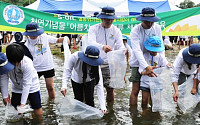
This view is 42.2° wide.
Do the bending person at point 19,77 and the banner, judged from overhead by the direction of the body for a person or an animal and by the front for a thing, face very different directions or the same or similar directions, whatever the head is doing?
same or similar directions

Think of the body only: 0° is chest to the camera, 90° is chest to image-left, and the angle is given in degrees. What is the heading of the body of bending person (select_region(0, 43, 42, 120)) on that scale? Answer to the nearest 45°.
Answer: approximately 45°

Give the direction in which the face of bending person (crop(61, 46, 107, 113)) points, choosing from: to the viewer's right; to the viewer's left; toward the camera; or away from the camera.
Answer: toward the camera

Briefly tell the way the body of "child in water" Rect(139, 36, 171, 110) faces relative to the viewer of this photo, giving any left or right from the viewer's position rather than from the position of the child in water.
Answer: facing the viewer

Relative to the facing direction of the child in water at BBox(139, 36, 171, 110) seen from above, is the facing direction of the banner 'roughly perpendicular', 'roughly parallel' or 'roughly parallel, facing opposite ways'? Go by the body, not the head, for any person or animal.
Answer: roughly parallel

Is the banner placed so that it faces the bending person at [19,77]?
yes

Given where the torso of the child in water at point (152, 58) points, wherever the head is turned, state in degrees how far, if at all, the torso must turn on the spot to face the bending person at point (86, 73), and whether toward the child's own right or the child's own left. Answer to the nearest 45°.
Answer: approximately 45° to the child's own right

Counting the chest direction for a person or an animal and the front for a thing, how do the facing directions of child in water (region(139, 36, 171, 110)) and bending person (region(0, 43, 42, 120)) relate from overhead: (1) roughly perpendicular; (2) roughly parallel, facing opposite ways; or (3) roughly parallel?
roughly parallel

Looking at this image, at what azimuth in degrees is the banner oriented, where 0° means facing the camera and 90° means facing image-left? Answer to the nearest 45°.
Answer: approximately 0°

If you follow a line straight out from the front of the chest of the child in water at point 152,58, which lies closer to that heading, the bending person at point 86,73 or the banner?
the bending person

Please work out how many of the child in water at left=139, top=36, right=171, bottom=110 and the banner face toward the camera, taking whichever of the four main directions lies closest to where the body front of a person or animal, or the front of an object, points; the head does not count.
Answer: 2

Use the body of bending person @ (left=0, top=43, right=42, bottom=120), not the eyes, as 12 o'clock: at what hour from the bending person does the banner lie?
The banner is roughly at 5 o'clock from the bending person.

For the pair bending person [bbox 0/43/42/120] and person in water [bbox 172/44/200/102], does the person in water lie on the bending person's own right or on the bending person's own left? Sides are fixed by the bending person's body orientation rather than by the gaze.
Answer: on the bending person's own left

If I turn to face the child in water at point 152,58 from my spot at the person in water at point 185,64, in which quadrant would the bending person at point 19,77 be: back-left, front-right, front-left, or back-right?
front-left

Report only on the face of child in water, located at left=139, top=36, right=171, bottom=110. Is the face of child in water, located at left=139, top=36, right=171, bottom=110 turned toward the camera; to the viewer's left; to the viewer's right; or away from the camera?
toward the camera
